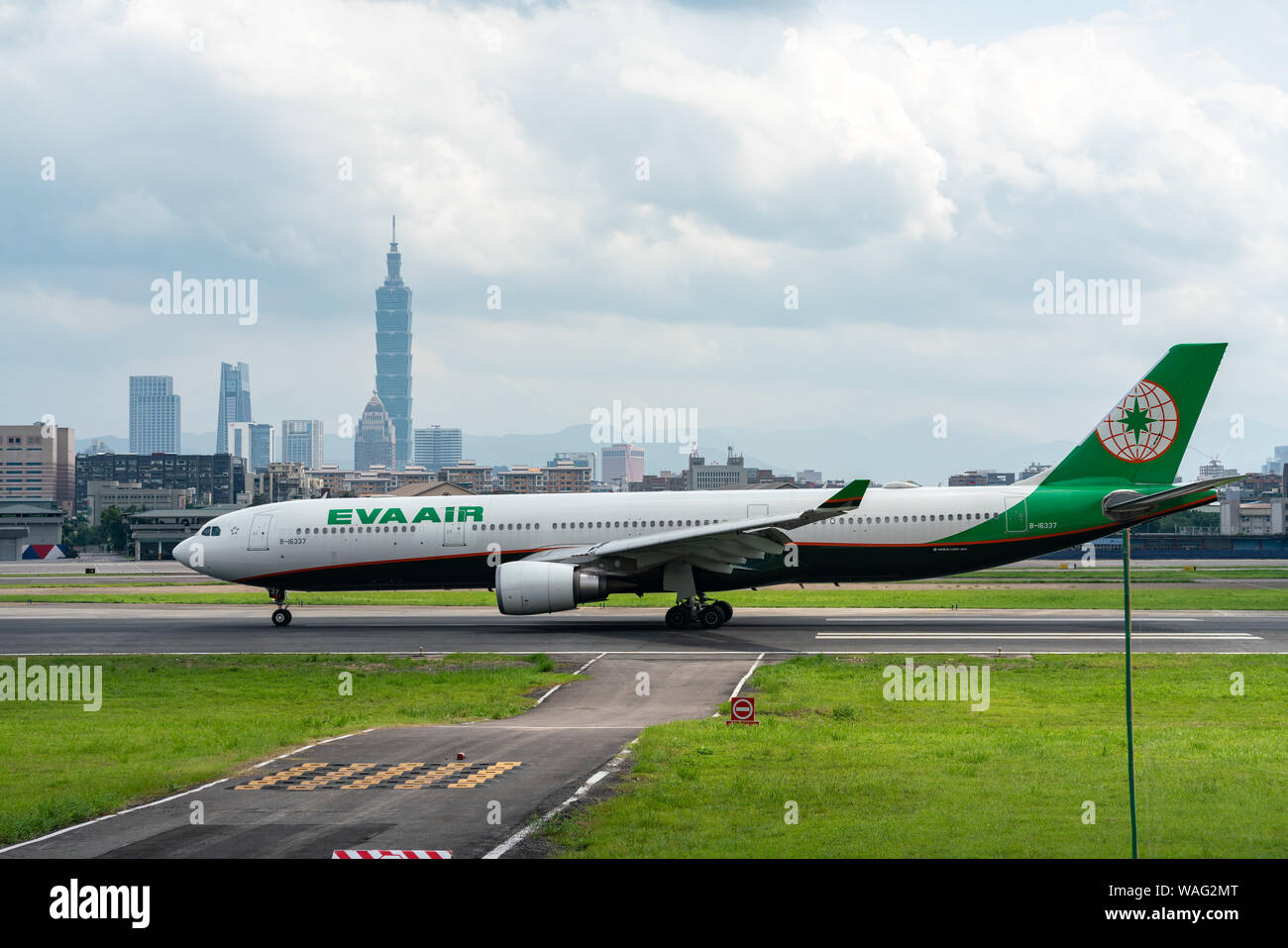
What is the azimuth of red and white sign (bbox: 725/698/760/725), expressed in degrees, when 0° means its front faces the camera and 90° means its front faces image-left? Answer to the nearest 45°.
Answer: approximately 0°

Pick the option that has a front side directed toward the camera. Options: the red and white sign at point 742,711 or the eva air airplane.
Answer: the red and white sign

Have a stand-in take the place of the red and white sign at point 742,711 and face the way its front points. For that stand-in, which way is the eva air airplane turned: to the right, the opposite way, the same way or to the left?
to the right

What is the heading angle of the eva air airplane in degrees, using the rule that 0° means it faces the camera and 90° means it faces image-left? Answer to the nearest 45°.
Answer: approximately 90°

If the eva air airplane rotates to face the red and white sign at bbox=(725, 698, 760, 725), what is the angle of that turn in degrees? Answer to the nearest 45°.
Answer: approximately 90° to its left

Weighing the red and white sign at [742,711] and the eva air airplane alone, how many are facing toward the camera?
1

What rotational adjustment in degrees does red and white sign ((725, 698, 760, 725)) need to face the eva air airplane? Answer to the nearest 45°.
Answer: approximately 180°
